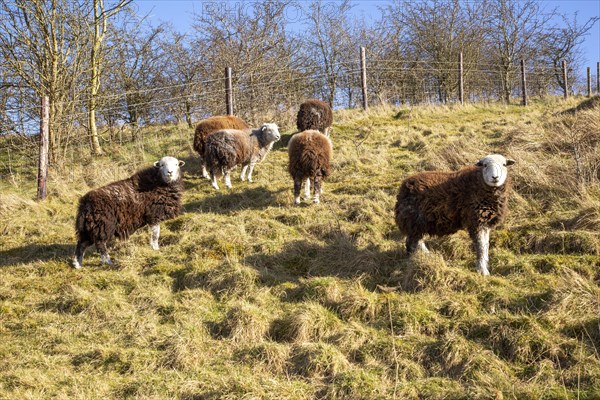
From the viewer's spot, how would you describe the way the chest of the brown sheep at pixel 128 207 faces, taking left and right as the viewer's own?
facing to the right of the viewer

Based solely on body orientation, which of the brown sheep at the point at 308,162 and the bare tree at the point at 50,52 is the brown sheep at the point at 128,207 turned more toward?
the brown sheep

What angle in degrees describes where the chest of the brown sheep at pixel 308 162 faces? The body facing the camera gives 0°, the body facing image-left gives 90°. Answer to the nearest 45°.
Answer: approximately 180°

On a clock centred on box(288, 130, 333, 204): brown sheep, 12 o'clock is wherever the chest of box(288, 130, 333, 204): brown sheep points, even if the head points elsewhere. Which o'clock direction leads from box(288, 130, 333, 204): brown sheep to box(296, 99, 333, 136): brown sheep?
box(296, 99, 333, 136): brown sheep is roughly at 12 o'clock from box(288, 130, 333, 204): brown sheep.

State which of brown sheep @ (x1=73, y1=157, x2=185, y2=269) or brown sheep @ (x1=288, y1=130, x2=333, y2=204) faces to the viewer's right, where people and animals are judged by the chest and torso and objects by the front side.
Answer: brown sheep @ (x1=73, y1=157, x2=185, y2=269)

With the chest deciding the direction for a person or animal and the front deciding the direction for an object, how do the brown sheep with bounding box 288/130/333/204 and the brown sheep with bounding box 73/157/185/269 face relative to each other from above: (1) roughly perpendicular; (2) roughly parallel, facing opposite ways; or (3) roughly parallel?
roughly perpendicular

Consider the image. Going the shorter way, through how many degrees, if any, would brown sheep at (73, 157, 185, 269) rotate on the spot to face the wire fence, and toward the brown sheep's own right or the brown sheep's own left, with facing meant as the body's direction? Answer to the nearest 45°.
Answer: approximately 90° to the brown sheep's own left

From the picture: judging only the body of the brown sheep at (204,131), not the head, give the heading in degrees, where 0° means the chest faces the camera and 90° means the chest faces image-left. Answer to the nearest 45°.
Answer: approximately 270°

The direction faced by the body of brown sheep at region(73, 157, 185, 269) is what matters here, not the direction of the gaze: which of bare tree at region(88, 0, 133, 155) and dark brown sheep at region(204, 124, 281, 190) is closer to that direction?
the dark brown sheep

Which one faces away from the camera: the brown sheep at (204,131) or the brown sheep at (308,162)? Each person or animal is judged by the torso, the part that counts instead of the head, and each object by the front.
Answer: the brown sheep at (308,162)
